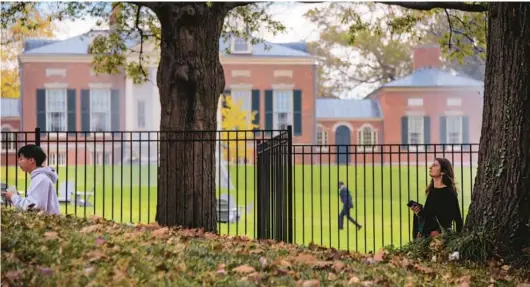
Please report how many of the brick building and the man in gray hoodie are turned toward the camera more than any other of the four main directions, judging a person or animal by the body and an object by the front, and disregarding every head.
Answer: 1

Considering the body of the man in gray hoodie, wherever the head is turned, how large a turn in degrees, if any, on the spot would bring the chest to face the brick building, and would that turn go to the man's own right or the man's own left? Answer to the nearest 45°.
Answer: approximately 135° to the man's own right

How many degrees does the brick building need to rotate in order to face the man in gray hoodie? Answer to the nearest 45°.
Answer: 0° — it already faces them

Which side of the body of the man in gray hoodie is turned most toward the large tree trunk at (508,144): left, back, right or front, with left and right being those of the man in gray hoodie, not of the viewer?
back

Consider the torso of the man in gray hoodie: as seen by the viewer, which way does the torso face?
to the viewer's left

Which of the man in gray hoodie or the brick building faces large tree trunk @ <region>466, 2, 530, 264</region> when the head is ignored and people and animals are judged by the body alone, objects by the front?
the brick building

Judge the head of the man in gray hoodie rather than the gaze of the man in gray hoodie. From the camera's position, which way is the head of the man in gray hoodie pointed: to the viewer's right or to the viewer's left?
to the viewer's left
